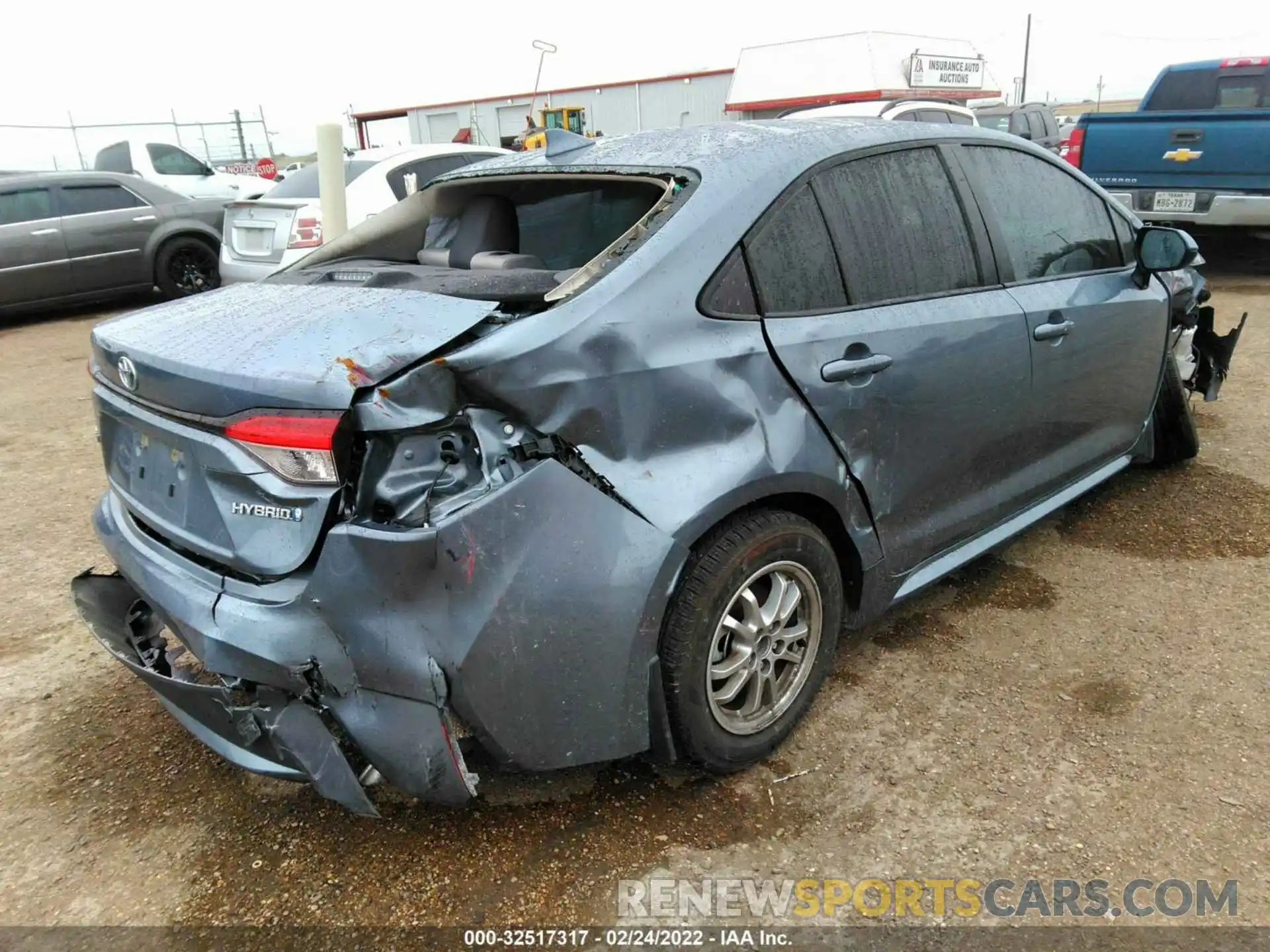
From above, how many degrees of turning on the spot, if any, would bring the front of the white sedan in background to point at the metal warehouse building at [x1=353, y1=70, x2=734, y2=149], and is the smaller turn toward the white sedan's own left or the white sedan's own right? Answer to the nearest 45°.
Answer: approximately 45° to the white sedan's own left

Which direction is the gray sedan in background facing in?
to the viewer's left

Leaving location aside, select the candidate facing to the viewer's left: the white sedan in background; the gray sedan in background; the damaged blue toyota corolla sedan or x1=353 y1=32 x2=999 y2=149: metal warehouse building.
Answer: the gray sedan in background

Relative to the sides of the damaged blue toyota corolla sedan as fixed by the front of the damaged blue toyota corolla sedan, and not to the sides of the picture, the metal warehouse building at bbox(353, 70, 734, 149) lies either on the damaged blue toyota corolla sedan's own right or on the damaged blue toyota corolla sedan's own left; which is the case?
on the damaged blue toyota corolla sedan's own left

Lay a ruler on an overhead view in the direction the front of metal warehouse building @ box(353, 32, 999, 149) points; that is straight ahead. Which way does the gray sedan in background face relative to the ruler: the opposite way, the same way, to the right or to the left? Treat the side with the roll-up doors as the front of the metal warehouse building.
to the right

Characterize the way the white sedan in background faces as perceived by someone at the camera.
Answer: facing away from the viewer and to the right of the viewer

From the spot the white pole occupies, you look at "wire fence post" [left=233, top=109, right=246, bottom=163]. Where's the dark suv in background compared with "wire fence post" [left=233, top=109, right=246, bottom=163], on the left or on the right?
right

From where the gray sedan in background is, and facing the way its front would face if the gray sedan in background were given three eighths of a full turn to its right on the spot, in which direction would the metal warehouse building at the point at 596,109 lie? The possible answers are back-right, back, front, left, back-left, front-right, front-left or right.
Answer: front

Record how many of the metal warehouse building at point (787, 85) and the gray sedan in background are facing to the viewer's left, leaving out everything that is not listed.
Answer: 1
